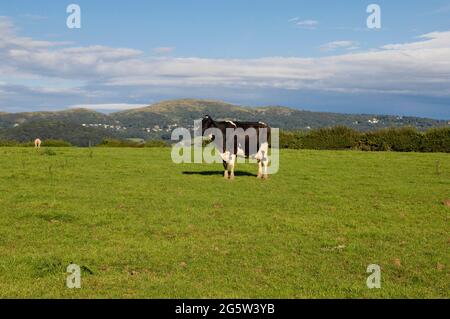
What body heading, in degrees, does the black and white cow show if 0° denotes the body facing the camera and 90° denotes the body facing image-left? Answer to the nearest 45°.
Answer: approximately 90°

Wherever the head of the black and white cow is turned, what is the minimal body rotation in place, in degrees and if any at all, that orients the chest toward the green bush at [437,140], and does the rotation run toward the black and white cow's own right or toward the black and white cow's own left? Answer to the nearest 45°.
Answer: approximately 135° to the black and white cow's own right
